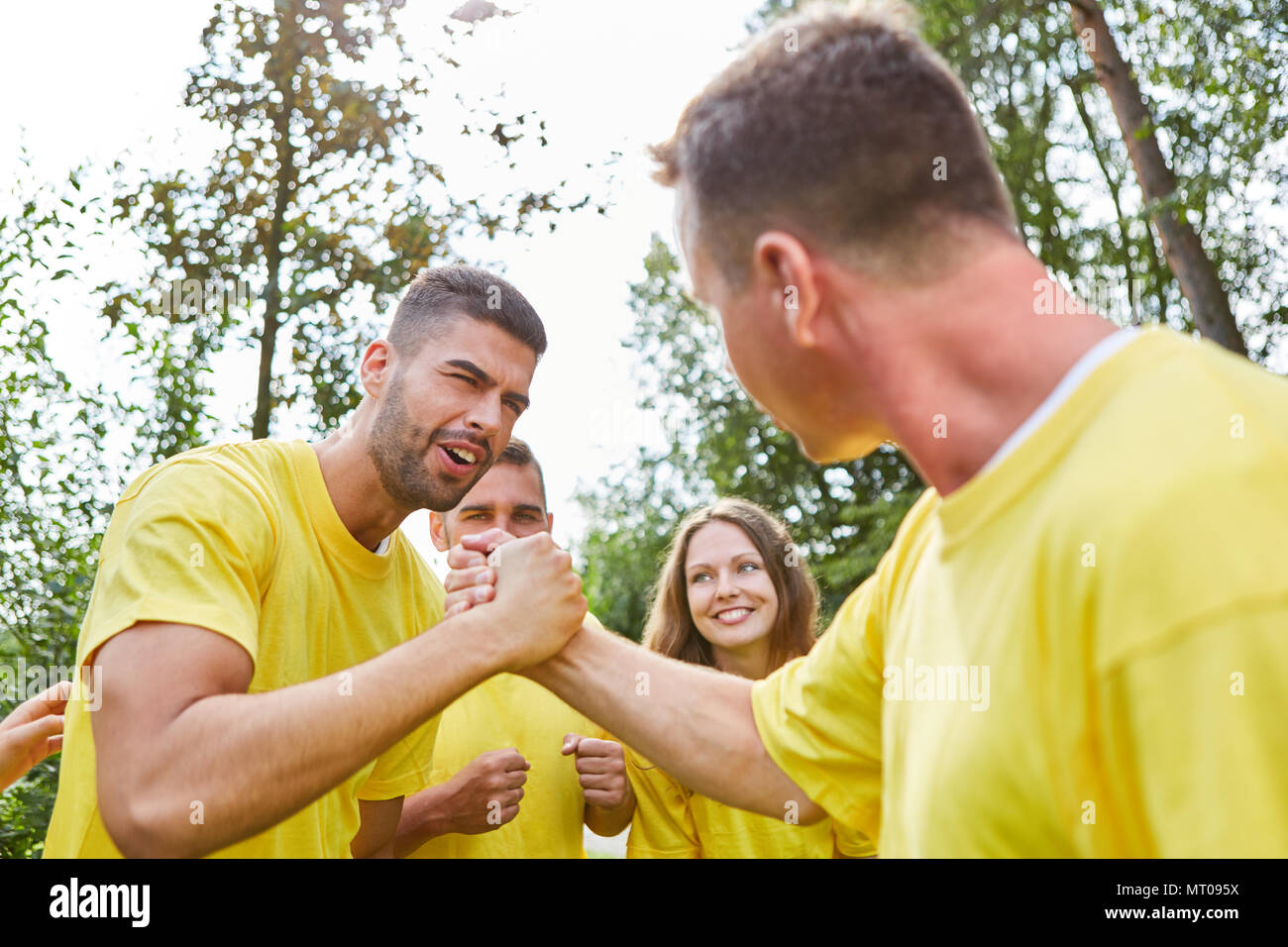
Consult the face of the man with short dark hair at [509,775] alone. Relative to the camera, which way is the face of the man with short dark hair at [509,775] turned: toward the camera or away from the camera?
toward the camera

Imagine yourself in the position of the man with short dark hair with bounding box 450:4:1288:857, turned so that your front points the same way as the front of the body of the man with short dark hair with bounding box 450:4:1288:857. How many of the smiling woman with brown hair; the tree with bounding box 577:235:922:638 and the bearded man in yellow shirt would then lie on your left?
0

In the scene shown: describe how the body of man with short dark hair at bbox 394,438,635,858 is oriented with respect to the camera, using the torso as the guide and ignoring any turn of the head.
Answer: toward the camera

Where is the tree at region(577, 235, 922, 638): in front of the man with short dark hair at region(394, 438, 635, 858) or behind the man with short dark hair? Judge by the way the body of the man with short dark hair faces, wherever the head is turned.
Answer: behind

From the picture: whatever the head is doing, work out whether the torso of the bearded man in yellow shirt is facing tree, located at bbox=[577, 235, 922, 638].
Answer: no

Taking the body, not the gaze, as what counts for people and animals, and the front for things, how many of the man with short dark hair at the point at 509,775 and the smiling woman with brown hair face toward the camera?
2

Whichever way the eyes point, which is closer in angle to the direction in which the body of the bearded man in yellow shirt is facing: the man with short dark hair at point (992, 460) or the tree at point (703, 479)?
the man with short dark hair

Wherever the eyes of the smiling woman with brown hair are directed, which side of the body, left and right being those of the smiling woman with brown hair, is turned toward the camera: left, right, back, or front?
front

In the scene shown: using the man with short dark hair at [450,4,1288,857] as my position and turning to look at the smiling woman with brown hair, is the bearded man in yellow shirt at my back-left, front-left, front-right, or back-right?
front-left

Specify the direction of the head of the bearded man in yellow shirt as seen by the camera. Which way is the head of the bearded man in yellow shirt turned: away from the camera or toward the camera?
toward the camera

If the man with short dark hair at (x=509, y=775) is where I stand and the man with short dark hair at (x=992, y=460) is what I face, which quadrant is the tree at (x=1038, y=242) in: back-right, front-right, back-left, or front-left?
back-left

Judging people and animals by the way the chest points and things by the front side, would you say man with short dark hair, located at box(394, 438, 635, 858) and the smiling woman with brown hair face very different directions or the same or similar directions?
same or similar directions

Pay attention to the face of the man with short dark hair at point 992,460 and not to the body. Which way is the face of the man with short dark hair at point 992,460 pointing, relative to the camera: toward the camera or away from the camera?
away from the camera

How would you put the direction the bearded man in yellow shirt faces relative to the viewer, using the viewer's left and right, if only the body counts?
facing the viewer and to the right of the viewer
